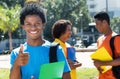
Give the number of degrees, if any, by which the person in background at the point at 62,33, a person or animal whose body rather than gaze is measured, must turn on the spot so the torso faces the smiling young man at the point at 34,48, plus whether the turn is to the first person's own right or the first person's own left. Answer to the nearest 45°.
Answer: approximately 90° to the first person's own right

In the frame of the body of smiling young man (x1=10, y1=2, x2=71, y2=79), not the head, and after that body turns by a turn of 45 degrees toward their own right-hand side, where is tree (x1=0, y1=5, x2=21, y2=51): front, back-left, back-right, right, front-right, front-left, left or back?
back-right

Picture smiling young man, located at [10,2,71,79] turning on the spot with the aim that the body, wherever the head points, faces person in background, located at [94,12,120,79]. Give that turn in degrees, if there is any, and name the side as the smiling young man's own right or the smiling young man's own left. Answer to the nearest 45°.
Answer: approximately 135° to the smiling young man's own left

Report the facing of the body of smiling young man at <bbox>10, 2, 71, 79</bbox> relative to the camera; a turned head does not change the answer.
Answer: toward the camera

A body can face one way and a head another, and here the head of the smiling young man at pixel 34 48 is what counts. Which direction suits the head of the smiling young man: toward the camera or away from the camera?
toward the camera

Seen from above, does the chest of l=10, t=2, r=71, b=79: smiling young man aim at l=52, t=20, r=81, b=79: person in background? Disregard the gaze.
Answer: no
